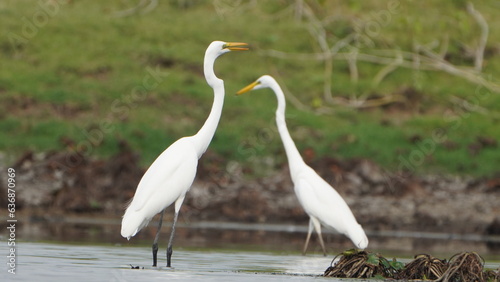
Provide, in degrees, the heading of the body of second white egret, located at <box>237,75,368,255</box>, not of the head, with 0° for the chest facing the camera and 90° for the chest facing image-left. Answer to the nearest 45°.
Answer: approximately 90°

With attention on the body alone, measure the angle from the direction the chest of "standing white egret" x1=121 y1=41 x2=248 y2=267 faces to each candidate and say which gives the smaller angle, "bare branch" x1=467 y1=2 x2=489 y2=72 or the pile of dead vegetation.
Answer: the pile of dead vegetation

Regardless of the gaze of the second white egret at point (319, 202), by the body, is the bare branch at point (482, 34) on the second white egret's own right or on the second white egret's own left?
on the second white egret's own right

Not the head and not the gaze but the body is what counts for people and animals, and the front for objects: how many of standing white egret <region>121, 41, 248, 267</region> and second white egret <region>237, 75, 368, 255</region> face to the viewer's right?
1

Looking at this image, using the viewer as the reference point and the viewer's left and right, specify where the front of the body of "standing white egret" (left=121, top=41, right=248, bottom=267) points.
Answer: facing to the right of the viewer

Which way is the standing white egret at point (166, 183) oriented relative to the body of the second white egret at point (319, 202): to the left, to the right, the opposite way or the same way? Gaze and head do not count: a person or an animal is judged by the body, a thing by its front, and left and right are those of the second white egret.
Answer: the opposite way

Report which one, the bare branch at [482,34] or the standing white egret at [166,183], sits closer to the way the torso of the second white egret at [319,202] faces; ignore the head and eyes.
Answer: the standing white egret

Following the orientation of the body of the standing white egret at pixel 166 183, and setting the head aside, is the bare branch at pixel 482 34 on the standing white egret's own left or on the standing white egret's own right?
on the standing white egret's own left

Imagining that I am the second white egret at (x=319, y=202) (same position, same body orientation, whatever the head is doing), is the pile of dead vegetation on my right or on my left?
on my left
